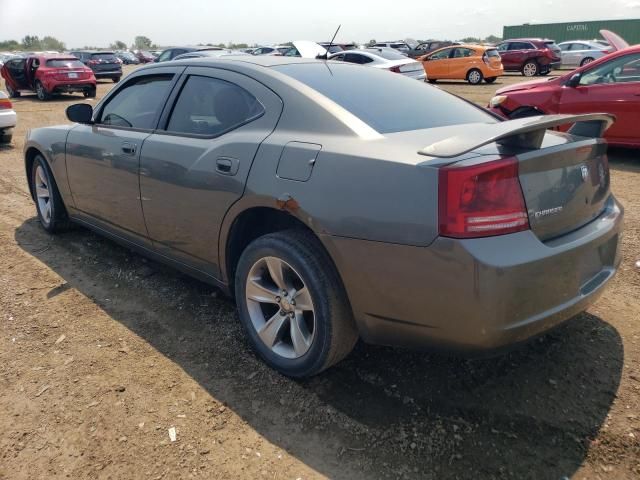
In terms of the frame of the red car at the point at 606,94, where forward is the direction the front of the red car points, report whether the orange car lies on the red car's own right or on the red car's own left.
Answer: on the red car's own right

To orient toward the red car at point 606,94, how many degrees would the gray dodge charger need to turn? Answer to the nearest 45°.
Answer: approximately 90° to its right

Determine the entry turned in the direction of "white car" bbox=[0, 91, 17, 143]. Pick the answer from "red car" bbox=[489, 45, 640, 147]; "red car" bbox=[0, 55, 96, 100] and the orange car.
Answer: "red car" bbox=[489, 45, 640, 147]

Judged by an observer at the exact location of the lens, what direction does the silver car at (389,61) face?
facing away from the viewer and to the left of the viewer

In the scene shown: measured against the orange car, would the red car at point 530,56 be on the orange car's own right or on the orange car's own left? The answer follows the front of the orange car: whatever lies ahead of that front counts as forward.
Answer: on the orange car's own right

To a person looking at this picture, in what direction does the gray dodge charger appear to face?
facing away from the viewer and to the left of the viewer

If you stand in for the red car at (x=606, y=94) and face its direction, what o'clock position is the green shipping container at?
The green shipping container is roughly at 3 o'clock from the red car.

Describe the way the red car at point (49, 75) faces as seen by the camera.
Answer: facing away from the viewer and to the left of the viewer

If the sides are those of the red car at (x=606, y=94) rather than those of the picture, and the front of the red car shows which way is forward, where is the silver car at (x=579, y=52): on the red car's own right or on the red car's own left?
on the red car's own right

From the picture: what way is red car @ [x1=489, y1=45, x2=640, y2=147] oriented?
to the viewer's left

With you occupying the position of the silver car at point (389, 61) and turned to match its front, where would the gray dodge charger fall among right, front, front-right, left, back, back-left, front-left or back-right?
back-left

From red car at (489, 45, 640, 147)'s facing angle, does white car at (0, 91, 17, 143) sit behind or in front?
in front

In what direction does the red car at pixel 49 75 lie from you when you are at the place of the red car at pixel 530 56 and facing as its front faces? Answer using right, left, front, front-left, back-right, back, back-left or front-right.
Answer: left

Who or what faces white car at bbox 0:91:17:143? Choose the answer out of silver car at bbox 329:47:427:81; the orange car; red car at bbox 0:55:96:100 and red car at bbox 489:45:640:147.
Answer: red car at bbox 489:45:640:147

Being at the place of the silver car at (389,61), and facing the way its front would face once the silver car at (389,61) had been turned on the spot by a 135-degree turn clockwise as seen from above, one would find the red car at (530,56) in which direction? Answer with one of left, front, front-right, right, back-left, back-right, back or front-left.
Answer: front-left
